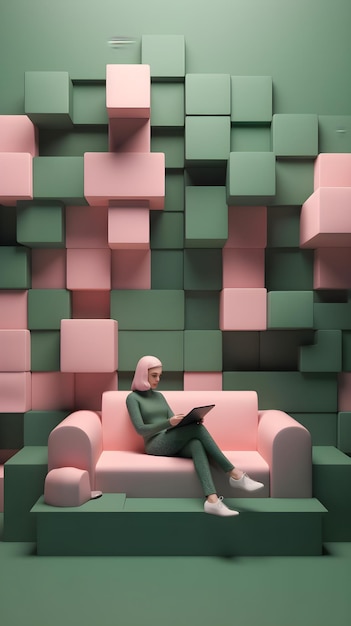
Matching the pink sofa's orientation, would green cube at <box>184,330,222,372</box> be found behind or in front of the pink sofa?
behind

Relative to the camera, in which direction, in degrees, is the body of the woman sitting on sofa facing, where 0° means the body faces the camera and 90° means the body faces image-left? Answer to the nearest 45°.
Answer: approximately 315°

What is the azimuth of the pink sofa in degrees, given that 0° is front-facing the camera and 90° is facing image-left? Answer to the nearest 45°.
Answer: approximately 0°

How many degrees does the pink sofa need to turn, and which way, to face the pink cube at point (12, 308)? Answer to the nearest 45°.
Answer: approximately 135° to its right

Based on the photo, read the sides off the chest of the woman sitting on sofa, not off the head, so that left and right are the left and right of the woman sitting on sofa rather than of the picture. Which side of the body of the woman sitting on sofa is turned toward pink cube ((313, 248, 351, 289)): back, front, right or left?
left

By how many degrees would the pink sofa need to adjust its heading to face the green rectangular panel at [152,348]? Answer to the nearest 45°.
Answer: approximately 180°

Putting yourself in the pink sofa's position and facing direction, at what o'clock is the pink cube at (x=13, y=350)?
The pink cube is roughly at 4 o'clock from the pink sofa.
